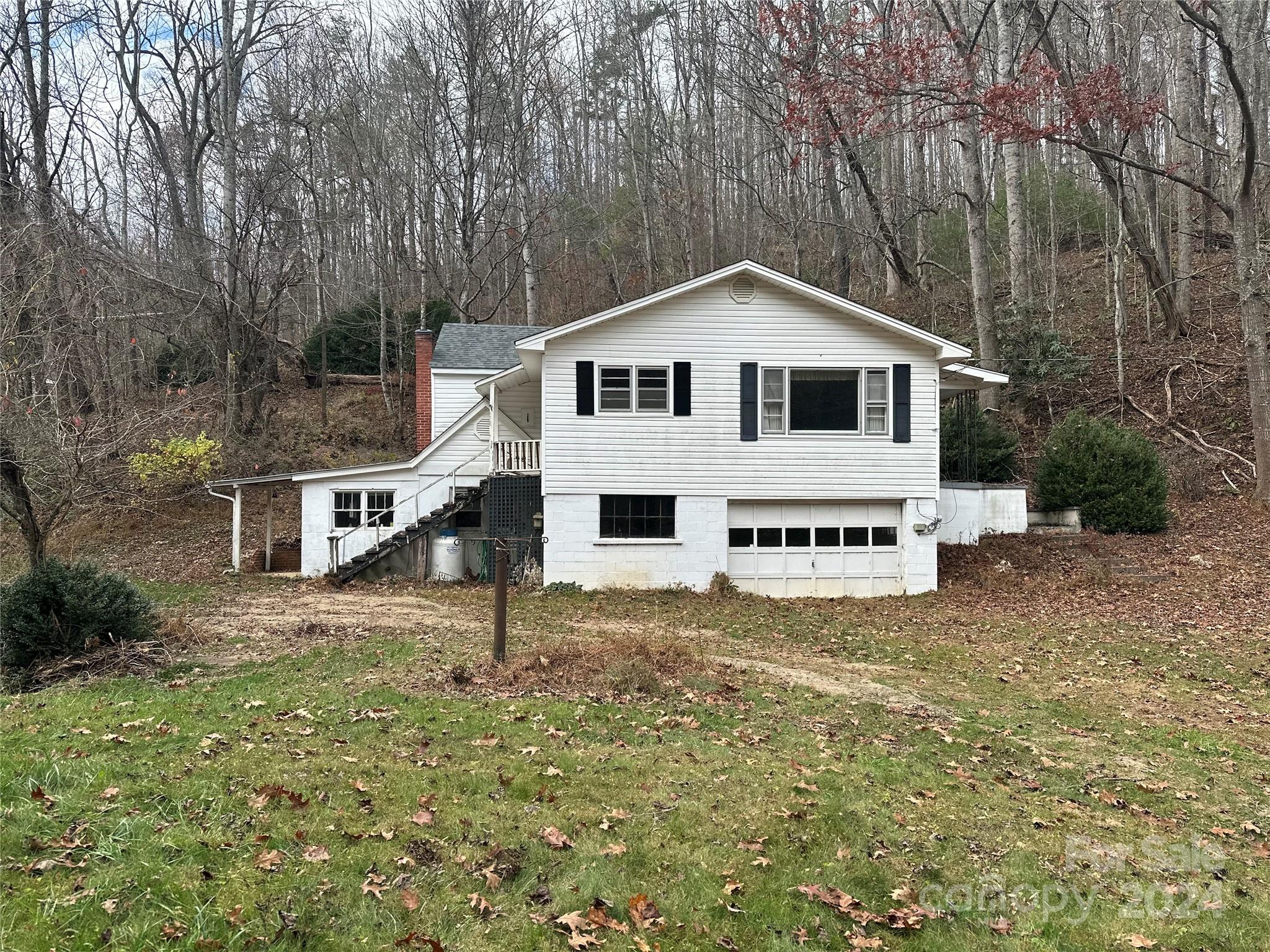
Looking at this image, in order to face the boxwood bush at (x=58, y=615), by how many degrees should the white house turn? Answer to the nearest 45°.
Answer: approximately 45° to its right

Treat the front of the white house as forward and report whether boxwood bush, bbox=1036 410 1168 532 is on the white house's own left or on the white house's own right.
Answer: on the white house's own left

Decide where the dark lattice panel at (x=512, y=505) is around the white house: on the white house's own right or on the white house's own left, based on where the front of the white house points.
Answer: on the white house's own right

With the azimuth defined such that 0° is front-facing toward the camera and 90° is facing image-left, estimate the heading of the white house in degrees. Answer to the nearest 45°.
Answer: approximately 0°
